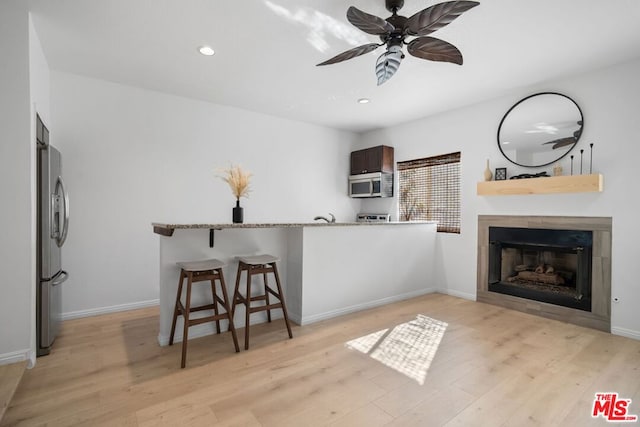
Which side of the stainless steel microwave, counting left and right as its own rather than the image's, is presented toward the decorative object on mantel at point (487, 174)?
left

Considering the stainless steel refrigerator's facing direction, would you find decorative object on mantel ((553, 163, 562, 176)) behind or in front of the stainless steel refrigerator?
in front

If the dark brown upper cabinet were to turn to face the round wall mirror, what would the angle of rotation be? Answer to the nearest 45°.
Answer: approximately 90° to its left

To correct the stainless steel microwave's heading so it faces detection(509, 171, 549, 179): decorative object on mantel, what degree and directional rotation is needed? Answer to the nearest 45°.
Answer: approximately 90° to its left

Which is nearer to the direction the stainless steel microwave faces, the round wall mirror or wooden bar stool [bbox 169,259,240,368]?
the wooden bar stool

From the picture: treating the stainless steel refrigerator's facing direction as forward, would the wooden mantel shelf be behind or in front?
in front

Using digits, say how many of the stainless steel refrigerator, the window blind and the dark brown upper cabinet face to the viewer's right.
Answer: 1

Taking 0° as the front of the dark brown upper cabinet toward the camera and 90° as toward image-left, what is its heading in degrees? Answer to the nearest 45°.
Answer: approximately 45°

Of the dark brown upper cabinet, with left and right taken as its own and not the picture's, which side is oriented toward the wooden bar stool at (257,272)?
front

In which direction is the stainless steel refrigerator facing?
to the viewer's right

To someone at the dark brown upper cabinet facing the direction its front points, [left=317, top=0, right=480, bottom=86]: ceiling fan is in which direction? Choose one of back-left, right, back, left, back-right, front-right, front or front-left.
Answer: front-left

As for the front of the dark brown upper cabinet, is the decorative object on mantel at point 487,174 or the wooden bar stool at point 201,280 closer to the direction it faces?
the wooden bar stool

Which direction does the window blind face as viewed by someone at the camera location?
facing the viewer and to the left of the viewer

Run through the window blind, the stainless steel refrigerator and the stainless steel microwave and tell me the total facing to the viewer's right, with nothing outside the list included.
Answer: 1

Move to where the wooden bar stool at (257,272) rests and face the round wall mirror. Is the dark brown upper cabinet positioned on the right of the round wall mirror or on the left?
left

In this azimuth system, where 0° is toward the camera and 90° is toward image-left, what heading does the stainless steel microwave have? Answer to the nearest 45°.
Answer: approximately 45°
